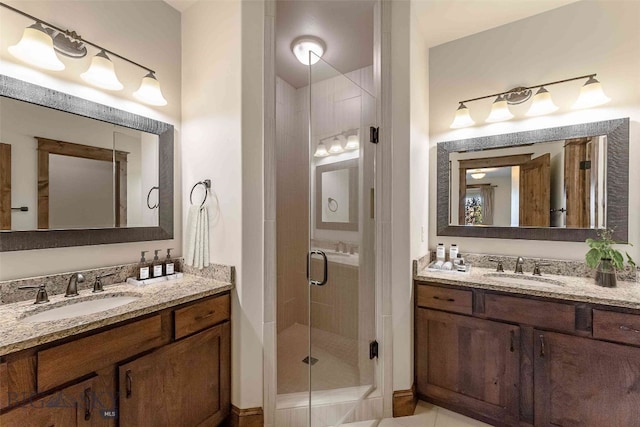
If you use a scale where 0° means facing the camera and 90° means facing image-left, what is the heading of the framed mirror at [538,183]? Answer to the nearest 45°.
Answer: approximately 45°

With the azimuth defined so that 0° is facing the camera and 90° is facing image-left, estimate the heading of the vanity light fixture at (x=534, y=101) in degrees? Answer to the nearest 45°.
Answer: approximately 45°

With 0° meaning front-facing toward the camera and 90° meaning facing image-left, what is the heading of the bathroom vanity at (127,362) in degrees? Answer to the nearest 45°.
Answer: approximately 315°
